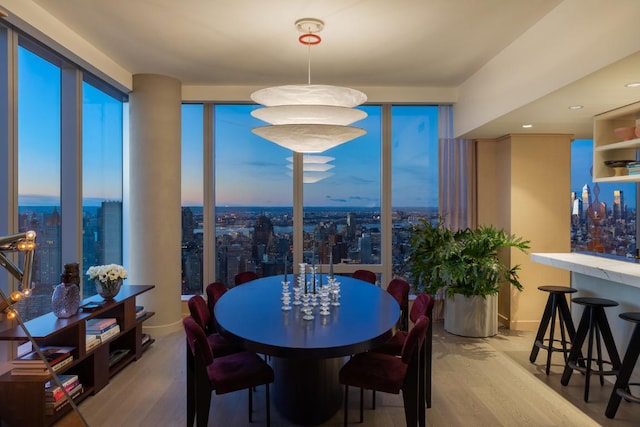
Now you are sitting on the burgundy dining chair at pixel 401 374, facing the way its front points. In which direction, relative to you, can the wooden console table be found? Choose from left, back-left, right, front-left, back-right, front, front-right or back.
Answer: front

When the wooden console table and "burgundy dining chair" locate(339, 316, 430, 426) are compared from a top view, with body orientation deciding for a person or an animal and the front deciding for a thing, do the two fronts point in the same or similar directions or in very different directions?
very different directions

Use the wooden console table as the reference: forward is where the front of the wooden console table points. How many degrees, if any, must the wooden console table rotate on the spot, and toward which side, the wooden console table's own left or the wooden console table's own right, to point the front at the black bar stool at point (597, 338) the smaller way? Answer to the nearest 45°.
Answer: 0° — it already faces it

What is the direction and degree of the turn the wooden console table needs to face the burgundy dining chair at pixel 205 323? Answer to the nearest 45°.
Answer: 0° — it already faces it

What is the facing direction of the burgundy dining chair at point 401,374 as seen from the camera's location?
facing to the left of the viewer

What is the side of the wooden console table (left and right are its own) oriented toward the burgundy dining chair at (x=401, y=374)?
front

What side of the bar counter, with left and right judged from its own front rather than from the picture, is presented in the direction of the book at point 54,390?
front

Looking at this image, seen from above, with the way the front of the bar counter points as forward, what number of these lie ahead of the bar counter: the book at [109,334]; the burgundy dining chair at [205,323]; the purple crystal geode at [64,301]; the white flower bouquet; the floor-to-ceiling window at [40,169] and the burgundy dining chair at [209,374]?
6

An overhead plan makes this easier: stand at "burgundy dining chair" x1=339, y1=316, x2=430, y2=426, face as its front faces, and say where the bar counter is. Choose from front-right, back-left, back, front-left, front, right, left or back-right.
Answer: back-right

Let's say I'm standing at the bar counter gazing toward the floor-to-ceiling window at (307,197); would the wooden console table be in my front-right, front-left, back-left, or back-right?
front-left

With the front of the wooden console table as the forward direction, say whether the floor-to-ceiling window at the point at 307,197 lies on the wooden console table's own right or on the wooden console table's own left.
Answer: on the wooden console table's own left

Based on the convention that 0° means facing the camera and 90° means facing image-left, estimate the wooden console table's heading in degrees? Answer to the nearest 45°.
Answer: approximately 315°

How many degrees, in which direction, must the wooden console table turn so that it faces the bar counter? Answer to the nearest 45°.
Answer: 0° — it already faces it

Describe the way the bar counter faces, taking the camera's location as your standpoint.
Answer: facing the viewer and to the left of the viewer

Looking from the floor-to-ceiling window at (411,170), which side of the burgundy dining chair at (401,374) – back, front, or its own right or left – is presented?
right
